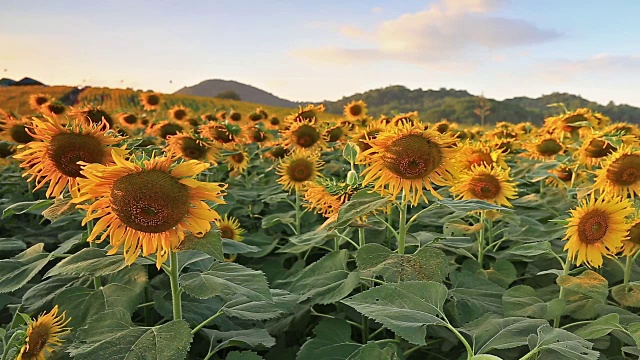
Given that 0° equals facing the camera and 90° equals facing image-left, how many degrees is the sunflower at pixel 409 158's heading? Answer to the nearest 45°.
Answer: approximately 0°

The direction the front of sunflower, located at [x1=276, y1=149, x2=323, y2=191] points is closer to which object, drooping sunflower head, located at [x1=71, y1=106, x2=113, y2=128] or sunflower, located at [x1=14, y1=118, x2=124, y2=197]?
the sunflower

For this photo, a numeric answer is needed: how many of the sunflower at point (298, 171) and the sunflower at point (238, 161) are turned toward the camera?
2

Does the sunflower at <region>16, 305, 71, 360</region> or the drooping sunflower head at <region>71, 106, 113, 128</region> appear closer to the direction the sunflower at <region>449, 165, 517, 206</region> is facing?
the sunflower

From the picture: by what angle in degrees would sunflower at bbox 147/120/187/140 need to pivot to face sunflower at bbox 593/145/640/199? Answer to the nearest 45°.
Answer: approximately 45° to its left

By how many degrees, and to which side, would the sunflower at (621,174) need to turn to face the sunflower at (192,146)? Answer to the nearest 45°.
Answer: approximately 90° to its right

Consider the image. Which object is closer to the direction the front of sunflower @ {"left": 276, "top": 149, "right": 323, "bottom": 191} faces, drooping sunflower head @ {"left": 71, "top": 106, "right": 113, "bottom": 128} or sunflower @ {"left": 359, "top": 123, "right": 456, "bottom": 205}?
the sunflower

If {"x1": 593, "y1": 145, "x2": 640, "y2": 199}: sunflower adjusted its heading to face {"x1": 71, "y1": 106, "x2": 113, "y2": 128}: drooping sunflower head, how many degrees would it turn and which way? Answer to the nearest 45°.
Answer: approximately 90° to its right

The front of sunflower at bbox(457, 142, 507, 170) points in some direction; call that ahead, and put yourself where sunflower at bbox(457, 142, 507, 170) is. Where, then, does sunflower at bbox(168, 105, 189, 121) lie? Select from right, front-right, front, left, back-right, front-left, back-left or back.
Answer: back-right

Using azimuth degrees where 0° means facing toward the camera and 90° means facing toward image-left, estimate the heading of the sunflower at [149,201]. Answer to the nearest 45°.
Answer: approximately 0°
